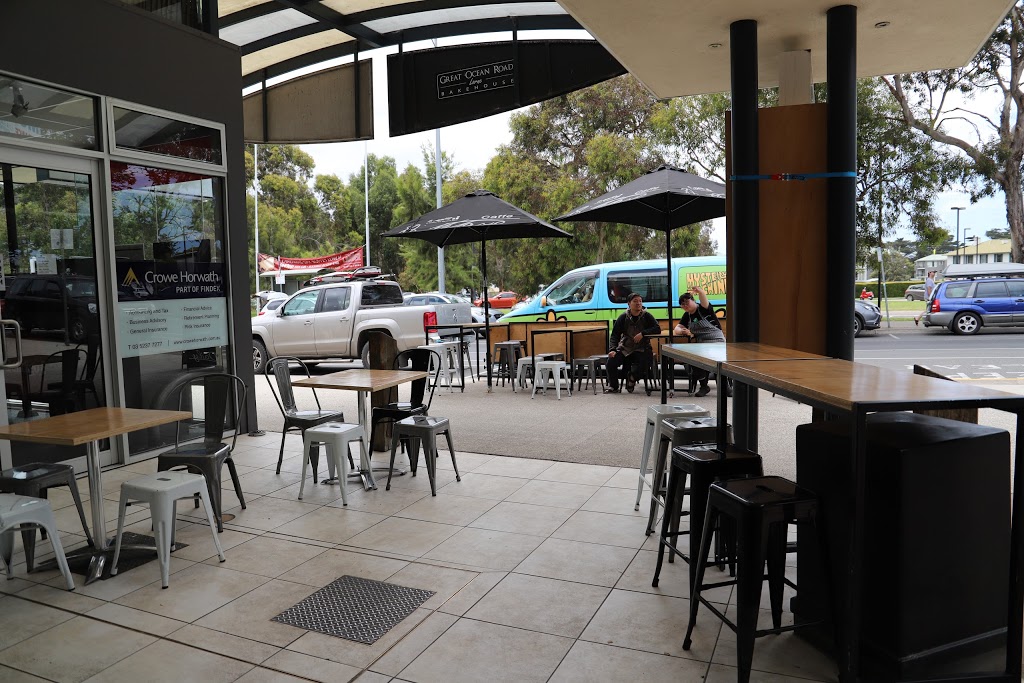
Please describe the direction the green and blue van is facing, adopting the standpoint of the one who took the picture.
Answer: facing to the left of the viewer

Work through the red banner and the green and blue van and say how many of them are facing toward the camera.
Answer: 1

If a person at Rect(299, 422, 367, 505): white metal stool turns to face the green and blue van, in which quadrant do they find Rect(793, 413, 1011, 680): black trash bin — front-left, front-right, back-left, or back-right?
back-right

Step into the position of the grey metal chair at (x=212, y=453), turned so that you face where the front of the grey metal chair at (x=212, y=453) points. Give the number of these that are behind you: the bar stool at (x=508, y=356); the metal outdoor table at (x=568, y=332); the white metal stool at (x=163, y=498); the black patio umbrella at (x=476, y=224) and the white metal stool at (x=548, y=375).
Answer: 4

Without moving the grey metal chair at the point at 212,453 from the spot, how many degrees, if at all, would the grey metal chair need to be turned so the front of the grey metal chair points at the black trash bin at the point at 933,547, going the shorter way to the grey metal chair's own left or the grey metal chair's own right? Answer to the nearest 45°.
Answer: approximately 90° to the grey metal chair's own left

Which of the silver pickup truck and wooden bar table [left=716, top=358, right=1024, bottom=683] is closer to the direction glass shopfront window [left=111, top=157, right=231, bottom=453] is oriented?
the wooden bar table

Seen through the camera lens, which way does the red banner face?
facing the viewer

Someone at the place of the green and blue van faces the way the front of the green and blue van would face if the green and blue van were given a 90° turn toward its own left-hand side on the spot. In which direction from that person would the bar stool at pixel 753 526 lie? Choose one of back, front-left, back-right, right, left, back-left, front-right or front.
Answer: front

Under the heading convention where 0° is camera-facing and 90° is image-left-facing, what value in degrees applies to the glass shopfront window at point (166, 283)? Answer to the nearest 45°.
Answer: approximately 315°

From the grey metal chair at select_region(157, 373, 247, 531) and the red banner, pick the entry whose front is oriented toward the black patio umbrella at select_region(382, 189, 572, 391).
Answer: the red banner

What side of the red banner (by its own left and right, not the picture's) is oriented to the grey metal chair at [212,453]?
front

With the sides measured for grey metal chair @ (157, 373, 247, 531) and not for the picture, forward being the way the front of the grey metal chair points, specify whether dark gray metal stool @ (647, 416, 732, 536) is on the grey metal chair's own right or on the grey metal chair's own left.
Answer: on the grey metal chair's own left

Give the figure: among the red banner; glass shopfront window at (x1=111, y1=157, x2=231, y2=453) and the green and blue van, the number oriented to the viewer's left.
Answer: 1

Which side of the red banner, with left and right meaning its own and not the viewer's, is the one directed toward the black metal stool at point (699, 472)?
front
